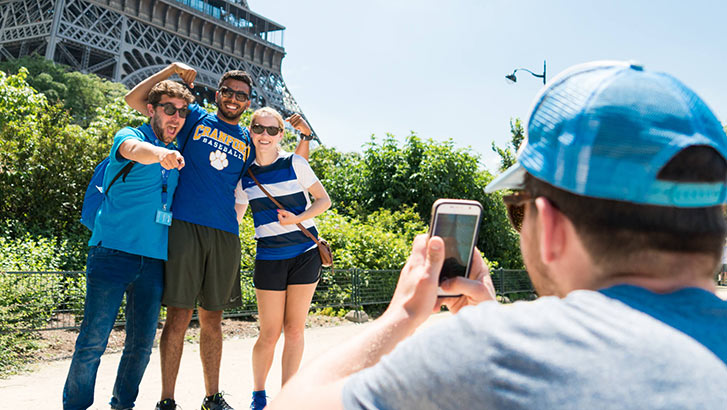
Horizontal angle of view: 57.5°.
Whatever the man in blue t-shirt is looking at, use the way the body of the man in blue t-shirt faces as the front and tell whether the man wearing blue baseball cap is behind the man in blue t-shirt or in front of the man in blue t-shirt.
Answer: in front

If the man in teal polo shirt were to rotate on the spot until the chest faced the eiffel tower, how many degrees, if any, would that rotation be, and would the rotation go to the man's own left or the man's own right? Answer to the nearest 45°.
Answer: approximately 135° to the man's own left

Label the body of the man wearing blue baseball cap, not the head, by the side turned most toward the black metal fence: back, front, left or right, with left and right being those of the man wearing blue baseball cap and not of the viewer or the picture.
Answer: front

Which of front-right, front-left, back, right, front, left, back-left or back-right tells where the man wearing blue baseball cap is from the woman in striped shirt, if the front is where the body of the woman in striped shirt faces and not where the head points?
front

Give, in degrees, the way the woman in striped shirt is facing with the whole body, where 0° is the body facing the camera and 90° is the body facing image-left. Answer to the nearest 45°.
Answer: approximately 0°

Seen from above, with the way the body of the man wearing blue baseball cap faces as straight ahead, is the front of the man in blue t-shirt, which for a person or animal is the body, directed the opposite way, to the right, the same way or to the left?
the opposite way

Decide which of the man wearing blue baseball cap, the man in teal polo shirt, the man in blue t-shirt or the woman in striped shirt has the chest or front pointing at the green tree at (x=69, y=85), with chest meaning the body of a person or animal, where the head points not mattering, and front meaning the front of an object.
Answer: the man wearing blue baseball cap

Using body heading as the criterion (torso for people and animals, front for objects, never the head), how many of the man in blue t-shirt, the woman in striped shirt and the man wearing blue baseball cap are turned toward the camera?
2

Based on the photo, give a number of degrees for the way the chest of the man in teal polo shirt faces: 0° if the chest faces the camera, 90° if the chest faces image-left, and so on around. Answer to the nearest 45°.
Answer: approximately 315°

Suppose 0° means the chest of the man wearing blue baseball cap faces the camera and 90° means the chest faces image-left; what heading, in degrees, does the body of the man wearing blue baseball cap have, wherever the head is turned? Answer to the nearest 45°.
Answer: approximately 135°

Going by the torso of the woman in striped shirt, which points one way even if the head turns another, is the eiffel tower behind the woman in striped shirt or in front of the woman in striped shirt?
behind

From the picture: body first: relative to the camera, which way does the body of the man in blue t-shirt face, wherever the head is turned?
toward the camera

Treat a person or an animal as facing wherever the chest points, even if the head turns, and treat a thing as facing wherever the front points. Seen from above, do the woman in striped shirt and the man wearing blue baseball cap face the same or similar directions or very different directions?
very different directions

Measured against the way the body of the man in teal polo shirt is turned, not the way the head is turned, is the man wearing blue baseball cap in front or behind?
in front

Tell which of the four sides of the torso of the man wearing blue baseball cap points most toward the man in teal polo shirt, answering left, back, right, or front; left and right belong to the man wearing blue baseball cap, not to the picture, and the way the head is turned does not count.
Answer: front
